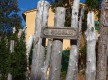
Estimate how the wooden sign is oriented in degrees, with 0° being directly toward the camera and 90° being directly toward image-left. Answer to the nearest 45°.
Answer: approximately 0°
